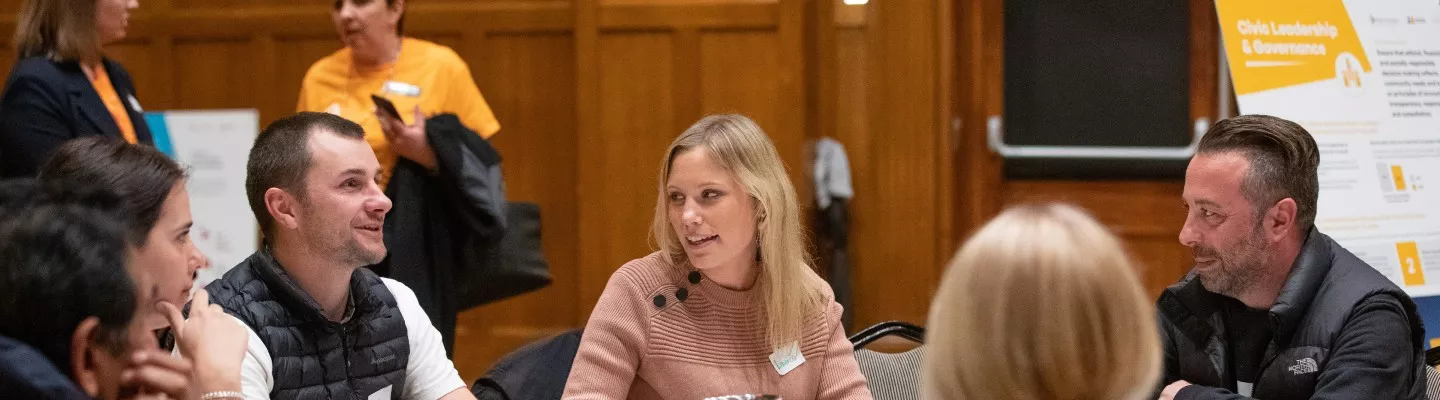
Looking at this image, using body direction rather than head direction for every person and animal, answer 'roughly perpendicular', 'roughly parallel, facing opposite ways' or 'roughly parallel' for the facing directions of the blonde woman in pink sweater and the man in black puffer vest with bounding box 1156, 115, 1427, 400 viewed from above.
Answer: roughly perpendicular

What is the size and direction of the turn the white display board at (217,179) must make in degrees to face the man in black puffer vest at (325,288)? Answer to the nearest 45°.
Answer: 0° — it already faces them

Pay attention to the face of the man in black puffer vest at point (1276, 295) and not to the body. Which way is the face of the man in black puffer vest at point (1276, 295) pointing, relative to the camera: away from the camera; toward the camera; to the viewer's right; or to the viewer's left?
to the viewer's left

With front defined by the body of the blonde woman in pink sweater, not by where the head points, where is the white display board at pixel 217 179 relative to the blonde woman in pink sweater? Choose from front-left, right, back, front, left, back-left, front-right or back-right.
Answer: back-right

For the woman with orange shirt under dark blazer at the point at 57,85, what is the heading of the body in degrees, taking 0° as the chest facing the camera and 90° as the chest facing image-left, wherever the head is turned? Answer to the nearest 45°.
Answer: approximately 315°

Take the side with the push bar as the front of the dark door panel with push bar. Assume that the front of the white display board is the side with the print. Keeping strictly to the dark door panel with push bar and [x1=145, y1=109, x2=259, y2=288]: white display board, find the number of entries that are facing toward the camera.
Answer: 2

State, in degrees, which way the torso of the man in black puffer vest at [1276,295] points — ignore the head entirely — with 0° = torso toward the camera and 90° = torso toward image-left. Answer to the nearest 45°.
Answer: approximately 45°

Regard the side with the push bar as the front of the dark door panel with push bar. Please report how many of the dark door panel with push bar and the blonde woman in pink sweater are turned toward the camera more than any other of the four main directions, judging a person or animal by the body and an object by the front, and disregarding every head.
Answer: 2
